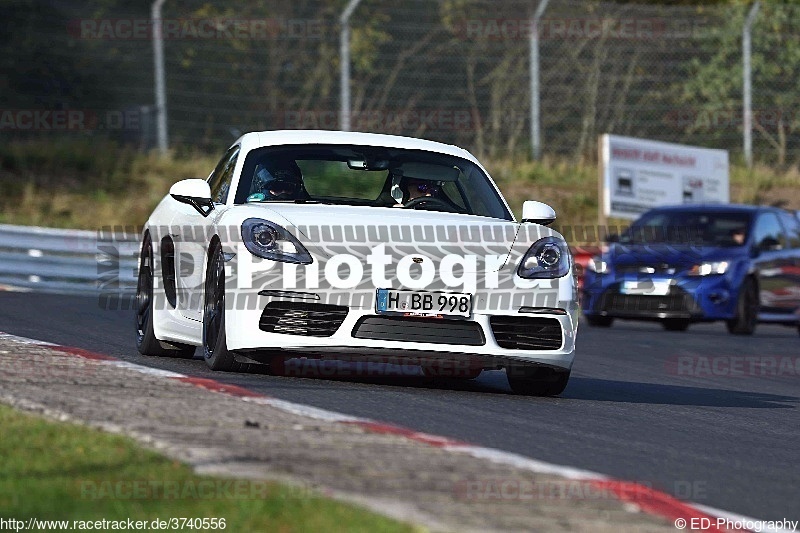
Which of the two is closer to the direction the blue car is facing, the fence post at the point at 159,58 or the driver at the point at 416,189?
the driver

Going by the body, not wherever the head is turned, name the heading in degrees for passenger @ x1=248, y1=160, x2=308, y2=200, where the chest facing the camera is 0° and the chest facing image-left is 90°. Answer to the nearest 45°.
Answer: approximately 0°

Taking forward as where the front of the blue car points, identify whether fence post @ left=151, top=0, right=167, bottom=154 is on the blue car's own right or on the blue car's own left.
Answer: on the blue car's own right

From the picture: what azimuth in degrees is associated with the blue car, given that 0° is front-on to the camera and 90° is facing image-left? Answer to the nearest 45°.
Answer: approximately 45°

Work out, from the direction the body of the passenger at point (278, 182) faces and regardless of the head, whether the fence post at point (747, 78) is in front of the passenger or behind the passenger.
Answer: behind

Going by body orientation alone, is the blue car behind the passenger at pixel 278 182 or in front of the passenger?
behind

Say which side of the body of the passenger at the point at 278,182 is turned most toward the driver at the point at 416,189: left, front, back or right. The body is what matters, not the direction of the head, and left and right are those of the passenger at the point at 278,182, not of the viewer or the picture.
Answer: left

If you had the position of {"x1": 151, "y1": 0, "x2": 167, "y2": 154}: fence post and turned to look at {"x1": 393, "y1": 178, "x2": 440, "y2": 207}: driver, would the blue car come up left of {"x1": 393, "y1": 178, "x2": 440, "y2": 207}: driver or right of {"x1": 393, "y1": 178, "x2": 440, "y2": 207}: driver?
left
